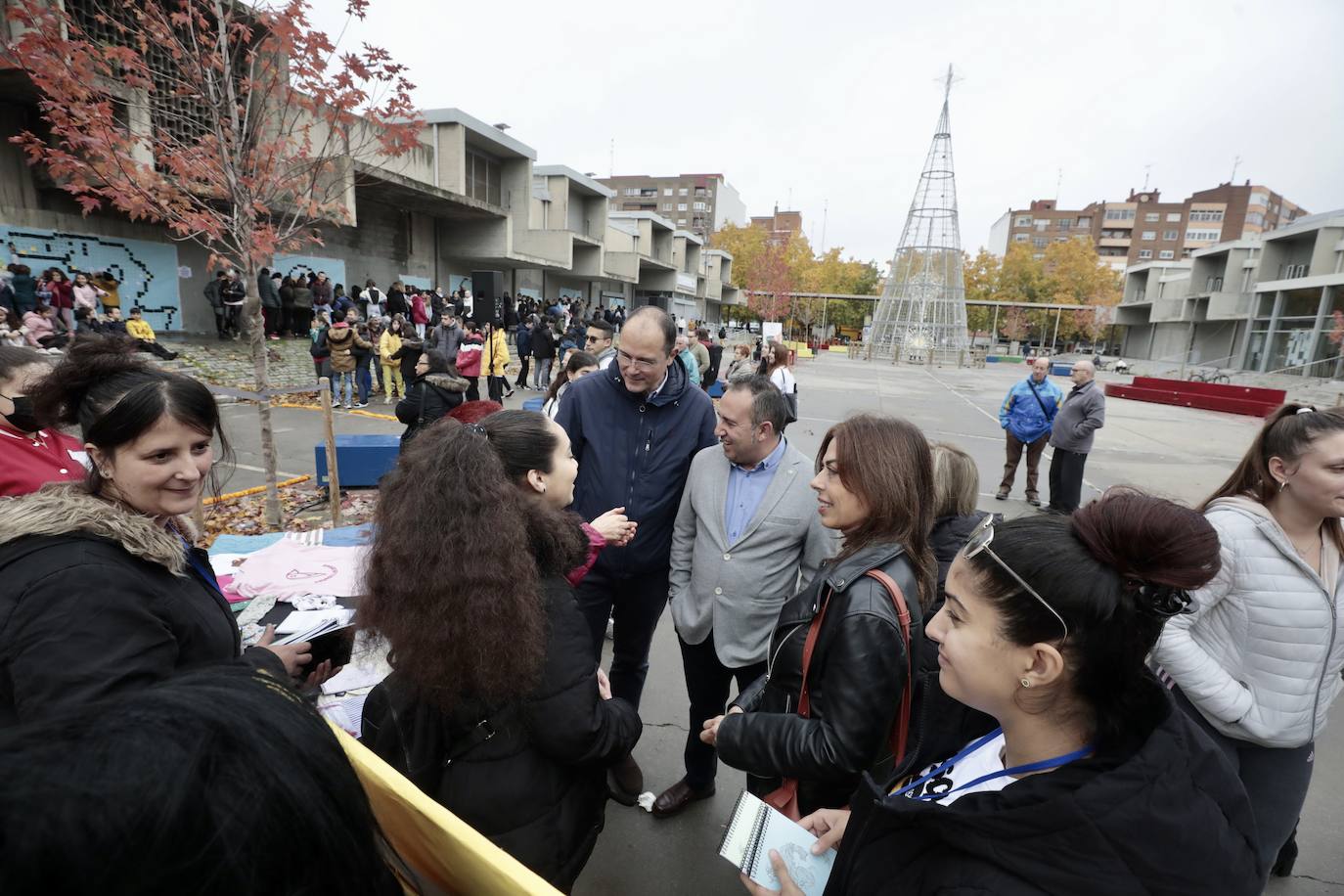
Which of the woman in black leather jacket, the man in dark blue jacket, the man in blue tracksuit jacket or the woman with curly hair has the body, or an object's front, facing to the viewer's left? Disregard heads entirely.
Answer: the woman in black leather jacket

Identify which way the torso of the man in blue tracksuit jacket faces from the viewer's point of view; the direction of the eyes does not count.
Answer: toward the camera

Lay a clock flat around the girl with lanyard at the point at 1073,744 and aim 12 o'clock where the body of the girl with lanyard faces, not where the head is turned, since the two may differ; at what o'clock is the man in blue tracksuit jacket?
The man in blue tracksuit jacket is roughly at 3 o'clock from the girl with lanyard.

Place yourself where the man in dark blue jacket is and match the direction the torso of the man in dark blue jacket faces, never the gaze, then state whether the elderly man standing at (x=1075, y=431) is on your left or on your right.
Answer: on your left

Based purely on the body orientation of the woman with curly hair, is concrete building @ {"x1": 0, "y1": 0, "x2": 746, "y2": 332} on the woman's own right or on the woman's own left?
on the woman's own left

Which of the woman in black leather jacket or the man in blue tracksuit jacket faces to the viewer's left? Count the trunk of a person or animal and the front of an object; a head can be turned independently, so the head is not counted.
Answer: the woman in black leather jacket

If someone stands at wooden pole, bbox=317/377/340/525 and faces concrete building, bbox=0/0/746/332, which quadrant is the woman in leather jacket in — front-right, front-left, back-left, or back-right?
back-right

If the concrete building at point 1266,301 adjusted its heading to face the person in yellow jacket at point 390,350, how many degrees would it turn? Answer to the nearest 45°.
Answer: approximately 45° to its left

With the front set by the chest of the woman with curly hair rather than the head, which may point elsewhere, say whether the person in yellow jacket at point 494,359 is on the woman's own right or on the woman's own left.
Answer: on the woman's own left

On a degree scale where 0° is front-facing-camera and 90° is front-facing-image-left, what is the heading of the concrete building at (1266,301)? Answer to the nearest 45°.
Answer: approximately 45°

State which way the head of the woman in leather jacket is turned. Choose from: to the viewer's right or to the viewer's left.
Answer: to the viewer's left

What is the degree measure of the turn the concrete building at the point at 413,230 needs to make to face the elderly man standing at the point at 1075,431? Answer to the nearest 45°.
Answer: approximately 45° to its right

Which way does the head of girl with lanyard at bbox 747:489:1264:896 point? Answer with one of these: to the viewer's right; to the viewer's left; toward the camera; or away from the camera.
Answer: to the viewer's left

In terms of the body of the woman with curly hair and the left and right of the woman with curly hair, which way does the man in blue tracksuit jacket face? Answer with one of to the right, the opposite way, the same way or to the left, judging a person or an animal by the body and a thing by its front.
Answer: the opposite way

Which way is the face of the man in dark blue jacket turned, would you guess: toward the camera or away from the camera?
toward the camera

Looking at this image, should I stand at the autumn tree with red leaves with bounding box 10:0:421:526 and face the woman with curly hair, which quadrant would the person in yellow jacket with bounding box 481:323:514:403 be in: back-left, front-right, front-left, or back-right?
back-left

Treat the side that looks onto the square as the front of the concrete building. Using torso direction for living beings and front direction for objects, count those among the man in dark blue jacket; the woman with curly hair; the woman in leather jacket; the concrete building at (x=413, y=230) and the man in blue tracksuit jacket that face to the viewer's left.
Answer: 1

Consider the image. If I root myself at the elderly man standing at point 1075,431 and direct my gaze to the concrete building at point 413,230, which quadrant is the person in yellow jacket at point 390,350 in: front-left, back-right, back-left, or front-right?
front-left

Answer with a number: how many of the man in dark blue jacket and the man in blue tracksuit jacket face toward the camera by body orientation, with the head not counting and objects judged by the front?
2

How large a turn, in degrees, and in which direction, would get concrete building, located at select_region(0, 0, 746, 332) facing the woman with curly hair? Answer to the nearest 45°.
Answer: approximately 45° to its right
